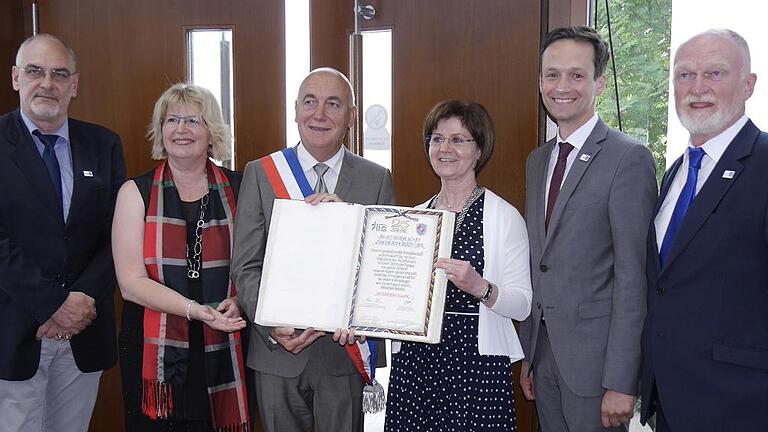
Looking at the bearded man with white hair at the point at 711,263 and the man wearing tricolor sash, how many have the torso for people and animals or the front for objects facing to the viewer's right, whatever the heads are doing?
0

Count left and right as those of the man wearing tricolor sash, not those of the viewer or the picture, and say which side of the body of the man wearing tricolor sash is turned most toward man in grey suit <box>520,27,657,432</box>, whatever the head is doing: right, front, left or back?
left

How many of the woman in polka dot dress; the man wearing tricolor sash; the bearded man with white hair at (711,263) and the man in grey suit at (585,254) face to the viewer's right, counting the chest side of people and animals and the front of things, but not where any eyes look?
0

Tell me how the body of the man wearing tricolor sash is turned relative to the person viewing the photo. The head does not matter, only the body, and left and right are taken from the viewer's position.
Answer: facing the viewer

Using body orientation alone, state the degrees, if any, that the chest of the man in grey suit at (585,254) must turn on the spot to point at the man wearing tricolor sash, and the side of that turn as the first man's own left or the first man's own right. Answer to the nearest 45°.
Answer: approximately 45° to the first man's own right

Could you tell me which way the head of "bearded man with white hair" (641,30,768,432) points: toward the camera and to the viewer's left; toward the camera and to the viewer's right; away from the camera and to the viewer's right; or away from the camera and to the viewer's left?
toward the camera and to the viewer's left

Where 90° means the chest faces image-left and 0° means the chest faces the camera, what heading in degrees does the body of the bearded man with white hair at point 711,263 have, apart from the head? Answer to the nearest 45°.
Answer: approximately 45°

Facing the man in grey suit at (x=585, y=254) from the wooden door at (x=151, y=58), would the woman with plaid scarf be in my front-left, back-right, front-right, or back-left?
front-right

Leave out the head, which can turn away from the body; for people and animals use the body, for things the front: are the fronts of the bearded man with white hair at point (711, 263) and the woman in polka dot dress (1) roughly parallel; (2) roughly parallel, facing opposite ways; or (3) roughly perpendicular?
roughly parallel

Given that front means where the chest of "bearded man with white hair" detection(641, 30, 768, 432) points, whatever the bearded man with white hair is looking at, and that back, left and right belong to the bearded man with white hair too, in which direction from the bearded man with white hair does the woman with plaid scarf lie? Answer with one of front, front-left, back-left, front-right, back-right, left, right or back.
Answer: front-right

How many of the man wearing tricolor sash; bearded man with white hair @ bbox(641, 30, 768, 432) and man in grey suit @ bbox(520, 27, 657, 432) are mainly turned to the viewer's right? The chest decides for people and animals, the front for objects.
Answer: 0

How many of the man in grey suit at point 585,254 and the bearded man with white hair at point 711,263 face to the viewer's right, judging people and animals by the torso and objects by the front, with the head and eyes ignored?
0

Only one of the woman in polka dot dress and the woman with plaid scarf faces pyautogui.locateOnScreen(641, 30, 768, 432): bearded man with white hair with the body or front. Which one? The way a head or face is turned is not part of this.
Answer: the woman with plaid scarf

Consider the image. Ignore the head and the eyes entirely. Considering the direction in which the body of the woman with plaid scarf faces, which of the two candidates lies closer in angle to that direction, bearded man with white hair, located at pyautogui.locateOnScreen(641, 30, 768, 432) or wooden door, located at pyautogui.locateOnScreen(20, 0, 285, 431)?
the bearded man with white hair
